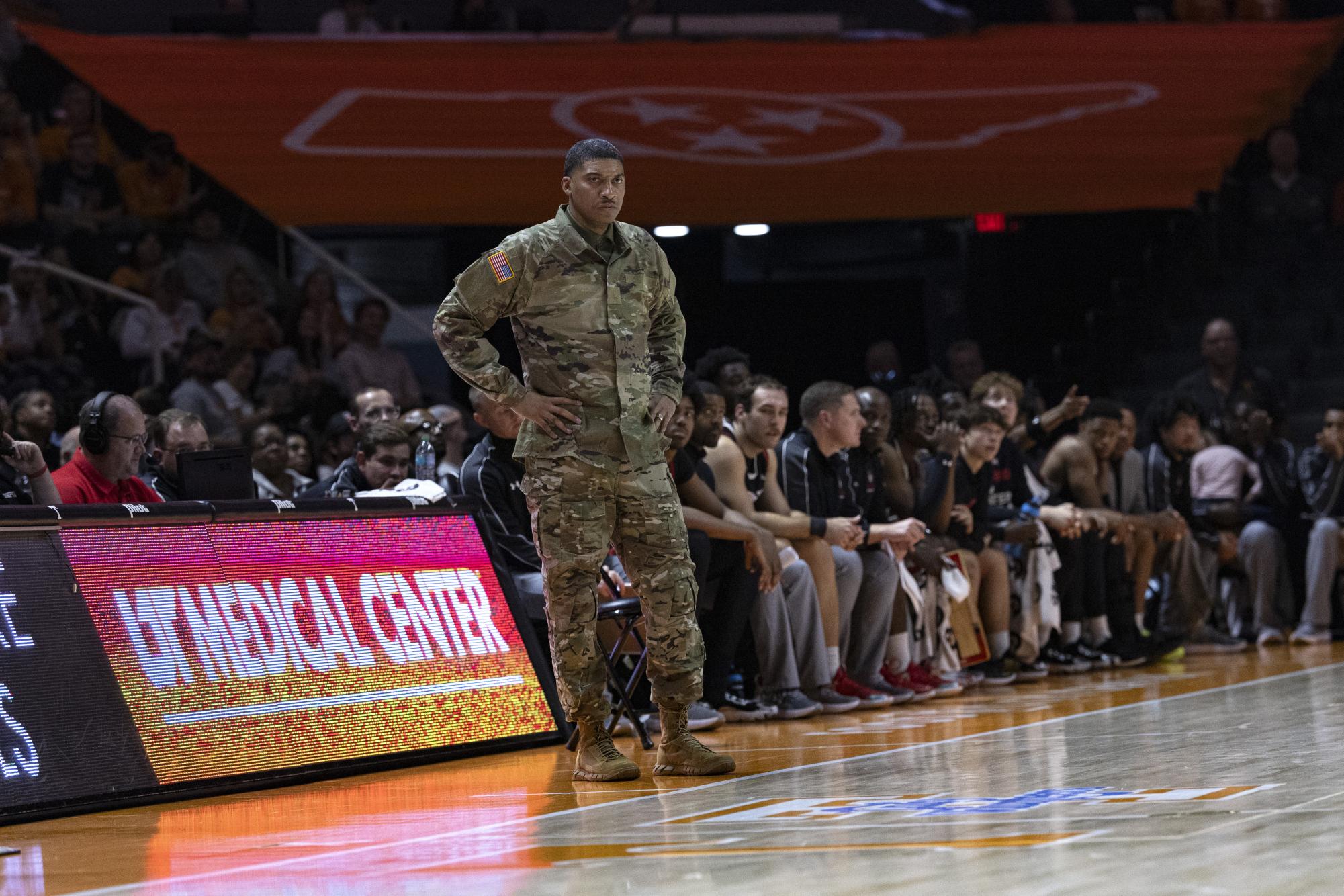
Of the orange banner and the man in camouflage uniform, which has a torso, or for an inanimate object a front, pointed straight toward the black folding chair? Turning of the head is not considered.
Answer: the orange banner

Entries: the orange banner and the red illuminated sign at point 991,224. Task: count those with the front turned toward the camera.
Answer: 2

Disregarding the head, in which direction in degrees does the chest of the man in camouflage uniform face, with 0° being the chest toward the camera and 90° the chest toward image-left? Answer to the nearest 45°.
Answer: approximately 315°

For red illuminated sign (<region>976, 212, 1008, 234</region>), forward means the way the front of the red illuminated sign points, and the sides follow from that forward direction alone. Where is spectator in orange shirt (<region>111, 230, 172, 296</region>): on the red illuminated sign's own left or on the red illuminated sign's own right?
on the red illuminated sign's own right

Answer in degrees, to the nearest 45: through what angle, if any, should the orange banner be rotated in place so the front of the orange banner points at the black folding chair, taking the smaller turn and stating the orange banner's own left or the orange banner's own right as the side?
0° — it already faces it

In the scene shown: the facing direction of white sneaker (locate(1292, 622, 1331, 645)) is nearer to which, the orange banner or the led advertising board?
the led advertising board

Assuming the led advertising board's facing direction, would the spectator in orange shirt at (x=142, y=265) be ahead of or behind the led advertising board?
behind
